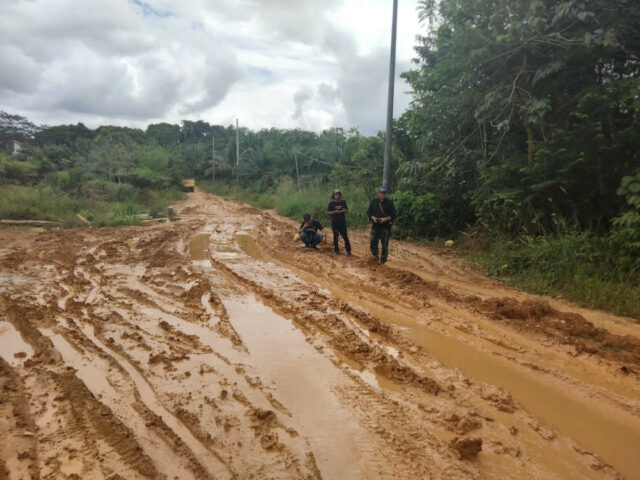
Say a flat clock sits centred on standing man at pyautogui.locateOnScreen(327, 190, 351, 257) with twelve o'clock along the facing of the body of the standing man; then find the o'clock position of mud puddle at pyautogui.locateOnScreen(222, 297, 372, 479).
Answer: The mud puddle is roughly at 12 o'clock from the standing man.

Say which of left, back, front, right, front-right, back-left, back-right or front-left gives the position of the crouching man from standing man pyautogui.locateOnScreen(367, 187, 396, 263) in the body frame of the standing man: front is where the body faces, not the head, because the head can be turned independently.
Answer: back-right

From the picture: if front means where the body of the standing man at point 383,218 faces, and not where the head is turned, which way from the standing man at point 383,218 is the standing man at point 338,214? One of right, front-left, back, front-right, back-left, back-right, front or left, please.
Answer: back-right

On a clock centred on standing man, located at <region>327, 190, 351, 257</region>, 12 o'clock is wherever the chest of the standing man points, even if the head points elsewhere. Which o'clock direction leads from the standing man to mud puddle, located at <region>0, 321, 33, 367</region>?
The mud puddle is roughly at 1 o'clock from the standing man.

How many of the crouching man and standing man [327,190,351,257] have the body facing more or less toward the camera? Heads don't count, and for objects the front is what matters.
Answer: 2

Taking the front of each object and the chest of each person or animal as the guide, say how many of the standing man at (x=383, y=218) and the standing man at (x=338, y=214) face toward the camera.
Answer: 2

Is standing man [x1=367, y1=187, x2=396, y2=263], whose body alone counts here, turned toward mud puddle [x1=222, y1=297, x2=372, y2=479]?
yes

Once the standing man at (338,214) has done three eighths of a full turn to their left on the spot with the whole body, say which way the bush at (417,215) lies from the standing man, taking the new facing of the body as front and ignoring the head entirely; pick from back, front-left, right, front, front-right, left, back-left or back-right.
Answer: front

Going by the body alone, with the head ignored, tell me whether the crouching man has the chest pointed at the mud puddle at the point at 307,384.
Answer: yes
